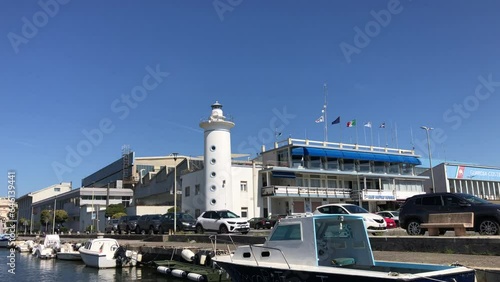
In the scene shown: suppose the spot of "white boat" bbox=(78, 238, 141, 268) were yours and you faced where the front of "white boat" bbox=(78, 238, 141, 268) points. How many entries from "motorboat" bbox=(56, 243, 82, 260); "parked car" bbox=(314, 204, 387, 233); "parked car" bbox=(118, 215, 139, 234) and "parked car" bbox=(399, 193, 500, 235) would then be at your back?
2

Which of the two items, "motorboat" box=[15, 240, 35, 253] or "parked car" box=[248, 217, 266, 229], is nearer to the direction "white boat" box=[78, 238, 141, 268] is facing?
the motorboat
